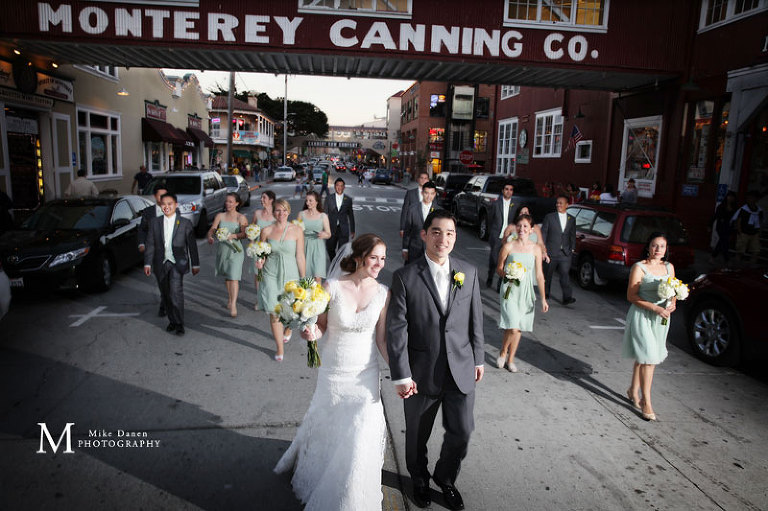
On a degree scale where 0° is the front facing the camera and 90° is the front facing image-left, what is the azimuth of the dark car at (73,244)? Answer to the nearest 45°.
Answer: approximately 45°

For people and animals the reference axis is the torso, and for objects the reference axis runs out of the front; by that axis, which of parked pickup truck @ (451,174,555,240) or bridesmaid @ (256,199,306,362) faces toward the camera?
the bridesmaid

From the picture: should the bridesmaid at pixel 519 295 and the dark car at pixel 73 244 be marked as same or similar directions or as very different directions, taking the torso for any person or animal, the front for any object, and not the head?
same or similar directions

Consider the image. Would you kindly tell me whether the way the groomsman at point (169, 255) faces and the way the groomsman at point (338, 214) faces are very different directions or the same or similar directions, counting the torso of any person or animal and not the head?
same or similar directions

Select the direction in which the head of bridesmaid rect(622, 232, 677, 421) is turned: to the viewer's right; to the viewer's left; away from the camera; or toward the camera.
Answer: toward the camera

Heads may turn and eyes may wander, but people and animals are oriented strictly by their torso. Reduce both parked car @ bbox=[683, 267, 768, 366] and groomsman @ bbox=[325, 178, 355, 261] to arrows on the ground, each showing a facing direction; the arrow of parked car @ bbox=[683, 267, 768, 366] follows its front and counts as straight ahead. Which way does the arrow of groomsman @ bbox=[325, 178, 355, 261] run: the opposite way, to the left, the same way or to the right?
the opposite way

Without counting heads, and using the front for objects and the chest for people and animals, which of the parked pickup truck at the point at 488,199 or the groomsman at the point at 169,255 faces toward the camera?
the groomsman

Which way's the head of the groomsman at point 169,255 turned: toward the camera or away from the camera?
toward the camera

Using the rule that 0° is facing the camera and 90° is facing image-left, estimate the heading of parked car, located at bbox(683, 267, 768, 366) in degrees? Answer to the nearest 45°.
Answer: approximately 135°

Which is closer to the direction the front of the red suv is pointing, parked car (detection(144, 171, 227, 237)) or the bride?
the parked car

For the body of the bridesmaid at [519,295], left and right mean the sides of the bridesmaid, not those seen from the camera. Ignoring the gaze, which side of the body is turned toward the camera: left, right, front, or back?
front

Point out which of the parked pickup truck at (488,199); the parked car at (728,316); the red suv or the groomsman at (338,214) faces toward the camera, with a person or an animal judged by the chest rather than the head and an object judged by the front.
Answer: the groomsman

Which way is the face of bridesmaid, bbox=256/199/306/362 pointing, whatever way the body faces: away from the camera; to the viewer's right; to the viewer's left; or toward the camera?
toward the camera

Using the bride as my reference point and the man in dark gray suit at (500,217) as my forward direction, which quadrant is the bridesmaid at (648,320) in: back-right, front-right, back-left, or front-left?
front-right

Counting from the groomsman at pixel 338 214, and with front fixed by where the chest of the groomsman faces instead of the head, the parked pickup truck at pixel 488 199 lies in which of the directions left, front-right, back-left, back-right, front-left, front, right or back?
back-left

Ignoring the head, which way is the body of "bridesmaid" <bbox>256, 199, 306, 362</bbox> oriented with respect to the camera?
toward the camera

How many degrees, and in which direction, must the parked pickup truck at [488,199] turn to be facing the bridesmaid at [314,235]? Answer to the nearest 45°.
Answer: approximately 135° to its left

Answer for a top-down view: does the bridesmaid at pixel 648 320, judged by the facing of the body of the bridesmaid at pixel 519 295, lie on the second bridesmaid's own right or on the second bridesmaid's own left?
on the second bridesmaid's own left
